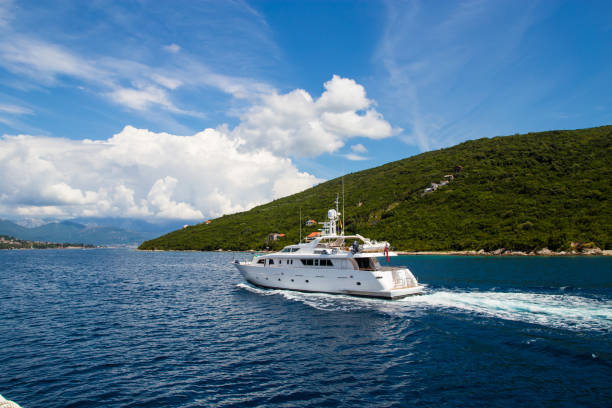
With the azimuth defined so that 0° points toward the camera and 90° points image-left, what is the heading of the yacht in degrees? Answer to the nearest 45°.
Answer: approximately 135°
